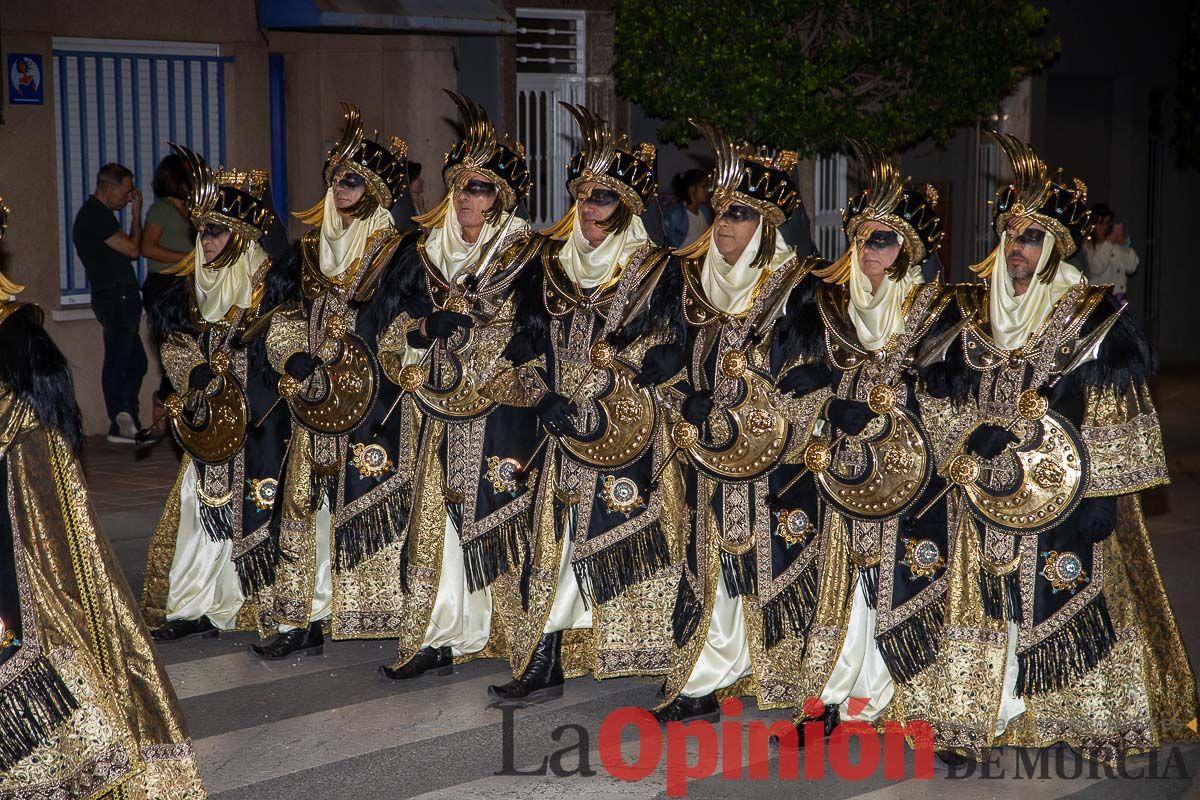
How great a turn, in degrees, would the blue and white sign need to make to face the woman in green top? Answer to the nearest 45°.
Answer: approximately 45° to its left

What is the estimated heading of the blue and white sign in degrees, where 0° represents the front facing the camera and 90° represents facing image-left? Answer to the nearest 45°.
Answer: approximately 0°

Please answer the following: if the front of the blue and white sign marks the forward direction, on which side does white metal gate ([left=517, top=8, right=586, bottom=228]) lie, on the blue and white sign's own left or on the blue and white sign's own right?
on the blue and white sign's own left

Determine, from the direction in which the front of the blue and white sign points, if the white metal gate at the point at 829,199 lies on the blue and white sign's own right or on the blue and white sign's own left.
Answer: on the blue and white sign's own left

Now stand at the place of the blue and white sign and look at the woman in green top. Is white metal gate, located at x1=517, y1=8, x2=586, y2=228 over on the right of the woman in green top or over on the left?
left

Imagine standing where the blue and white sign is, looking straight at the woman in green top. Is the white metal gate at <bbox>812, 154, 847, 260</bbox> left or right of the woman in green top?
left

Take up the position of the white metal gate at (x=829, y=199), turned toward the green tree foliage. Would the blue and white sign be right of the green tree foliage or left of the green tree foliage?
right

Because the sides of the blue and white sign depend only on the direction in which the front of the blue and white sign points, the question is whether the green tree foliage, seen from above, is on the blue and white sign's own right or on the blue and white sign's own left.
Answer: on the blue and white sign's own left
